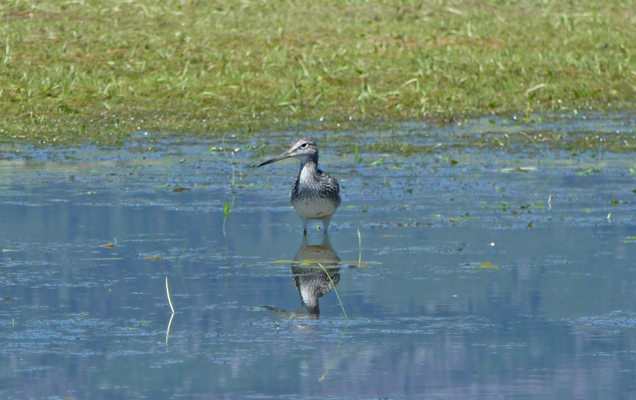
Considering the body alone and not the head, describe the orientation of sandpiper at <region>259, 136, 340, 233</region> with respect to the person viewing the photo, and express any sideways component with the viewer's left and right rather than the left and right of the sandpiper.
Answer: facing the viewer and to the left of the viewer
